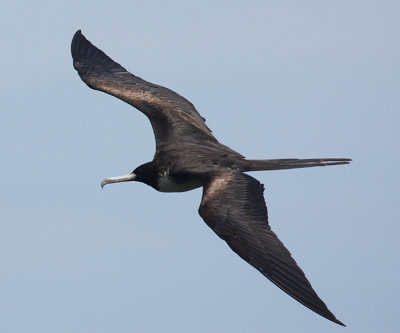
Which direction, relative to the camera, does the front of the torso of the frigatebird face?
to the viewer's left
